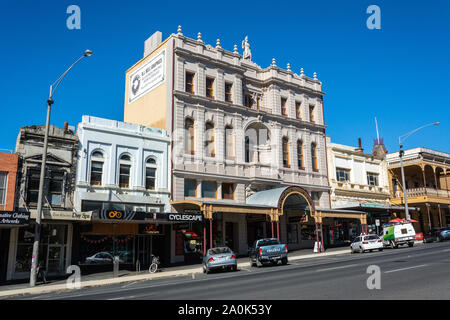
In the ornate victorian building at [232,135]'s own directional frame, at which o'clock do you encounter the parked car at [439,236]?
The parked car is roughly at 10 o'clock from the ornate victorian building.

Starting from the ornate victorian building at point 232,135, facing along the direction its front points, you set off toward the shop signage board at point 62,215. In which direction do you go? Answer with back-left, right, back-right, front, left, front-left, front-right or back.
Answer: right

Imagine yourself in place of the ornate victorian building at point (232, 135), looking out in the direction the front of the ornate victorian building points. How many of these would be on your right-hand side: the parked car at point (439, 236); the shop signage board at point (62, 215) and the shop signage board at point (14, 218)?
2

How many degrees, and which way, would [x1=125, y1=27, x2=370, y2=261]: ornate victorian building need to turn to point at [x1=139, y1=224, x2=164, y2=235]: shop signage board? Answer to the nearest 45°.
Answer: approximately 90° to its right

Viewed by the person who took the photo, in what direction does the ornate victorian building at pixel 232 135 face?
facing the viewer and to the right of the viewer

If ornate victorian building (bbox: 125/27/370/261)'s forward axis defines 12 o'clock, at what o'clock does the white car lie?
The white car is roughly at 11 o'clock from the ornate victorian building.

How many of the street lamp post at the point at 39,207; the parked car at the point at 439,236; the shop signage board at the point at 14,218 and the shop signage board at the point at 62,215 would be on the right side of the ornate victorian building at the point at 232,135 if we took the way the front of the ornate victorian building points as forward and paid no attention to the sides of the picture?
3

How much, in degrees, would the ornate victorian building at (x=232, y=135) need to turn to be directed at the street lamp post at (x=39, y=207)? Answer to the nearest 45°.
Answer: approximately 90° to its right

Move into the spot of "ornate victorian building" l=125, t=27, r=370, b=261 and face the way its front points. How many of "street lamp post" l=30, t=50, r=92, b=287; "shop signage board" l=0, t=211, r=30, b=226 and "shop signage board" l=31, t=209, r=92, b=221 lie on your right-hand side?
3

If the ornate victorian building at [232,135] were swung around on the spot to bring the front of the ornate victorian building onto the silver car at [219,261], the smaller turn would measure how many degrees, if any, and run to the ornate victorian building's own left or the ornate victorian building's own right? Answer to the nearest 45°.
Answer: approximately 45° to the ornate victorian building's own right

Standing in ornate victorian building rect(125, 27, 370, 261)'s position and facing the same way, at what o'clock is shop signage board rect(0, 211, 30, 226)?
The shop signage board is roughly at 3 o'clock from the ornate victorian building.

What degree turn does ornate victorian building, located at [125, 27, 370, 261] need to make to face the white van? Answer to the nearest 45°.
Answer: approximately 45° to its left
